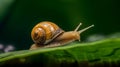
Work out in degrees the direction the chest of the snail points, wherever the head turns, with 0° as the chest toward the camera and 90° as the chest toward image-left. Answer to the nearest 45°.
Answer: approximately 270°
